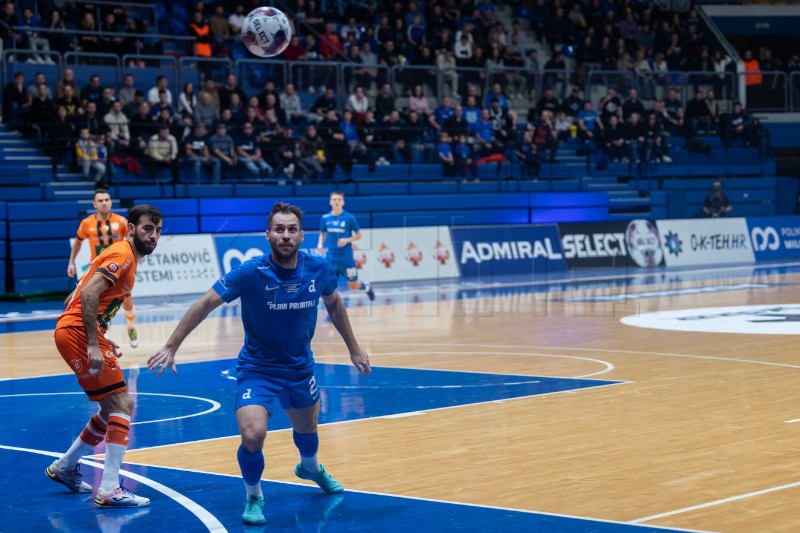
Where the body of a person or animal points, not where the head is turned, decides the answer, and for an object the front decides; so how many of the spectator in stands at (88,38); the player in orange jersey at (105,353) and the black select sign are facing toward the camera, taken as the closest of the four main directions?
2

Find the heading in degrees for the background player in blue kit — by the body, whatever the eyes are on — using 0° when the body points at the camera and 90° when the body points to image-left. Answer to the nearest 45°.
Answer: approximately 0°

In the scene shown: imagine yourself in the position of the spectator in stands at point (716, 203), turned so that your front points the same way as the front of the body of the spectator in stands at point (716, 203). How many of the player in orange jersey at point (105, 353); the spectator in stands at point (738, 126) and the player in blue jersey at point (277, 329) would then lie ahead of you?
2

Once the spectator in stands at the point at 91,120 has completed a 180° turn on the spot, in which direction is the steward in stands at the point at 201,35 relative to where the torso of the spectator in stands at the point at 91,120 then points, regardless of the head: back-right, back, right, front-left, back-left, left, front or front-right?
front-right

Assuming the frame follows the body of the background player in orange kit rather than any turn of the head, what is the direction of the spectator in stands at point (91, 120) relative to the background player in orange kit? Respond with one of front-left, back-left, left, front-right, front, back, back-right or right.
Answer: back

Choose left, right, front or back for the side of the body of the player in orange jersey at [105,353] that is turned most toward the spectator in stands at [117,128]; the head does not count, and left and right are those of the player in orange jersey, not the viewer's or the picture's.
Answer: left

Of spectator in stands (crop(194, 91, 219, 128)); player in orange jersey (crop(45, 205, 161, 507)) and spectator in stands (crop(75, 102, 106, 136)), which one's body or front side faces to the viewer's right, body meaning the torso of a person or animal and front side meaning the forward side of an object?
the player in orange jersey

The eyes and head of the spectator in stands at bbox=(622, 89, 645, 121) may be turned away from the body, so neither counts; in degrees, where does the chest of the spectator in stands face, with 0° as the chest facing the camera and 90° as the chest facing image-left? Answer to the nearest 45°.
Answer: approximately 0°

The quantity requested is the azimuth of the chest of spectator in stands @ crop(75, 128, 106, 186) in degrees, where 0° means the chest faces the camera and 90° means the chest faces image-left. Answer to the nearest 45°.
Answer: approximately 315°

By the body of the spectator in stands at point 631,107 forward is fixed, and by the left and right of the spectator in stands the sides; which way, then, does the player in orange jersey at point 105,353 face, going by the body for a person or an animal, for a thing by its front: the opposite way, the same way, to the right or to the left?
to the left

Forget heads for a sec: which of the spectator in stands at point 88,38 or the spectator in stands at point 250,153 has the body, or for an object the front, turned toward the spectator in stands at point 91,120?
the spectator in stands at point 88,38
